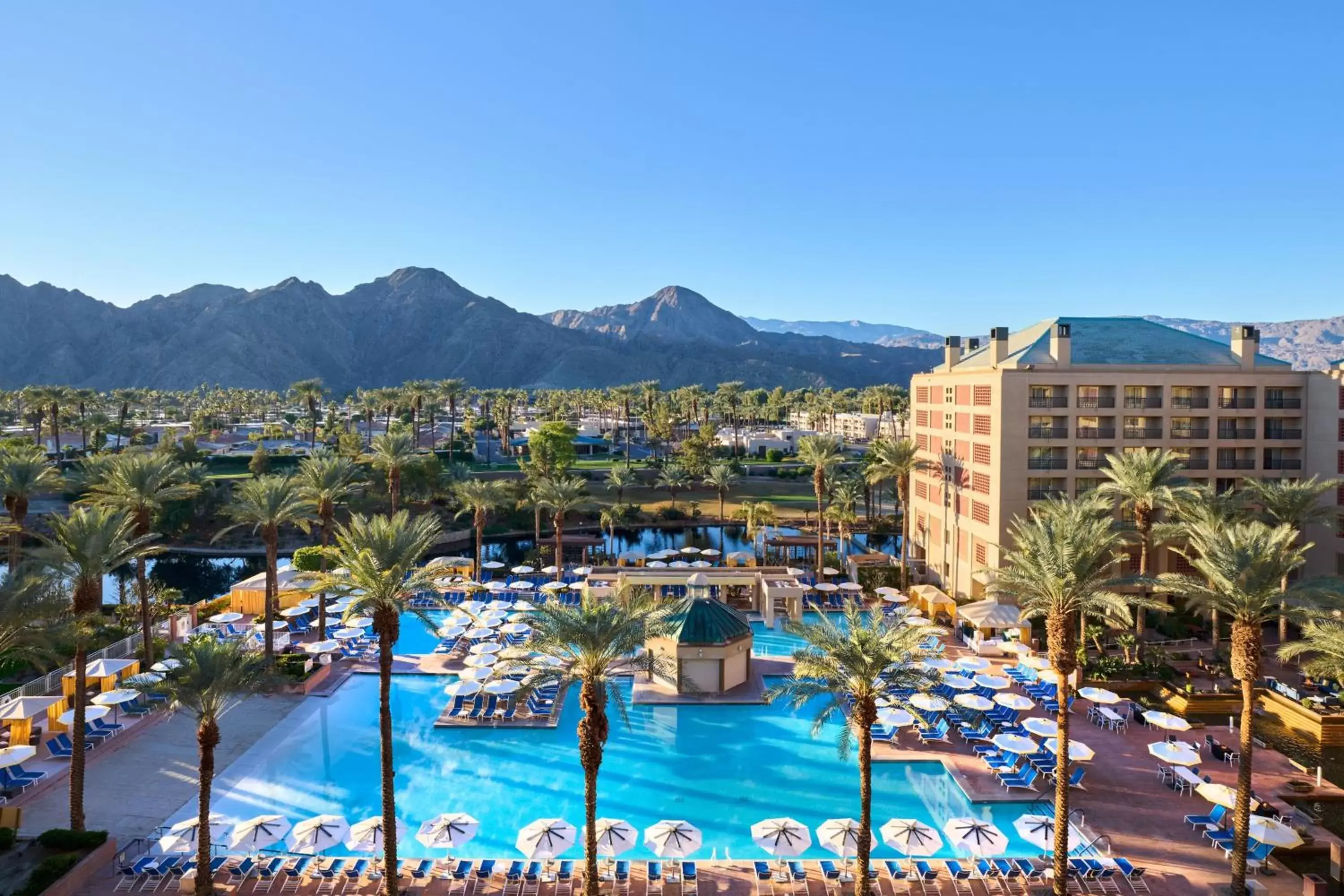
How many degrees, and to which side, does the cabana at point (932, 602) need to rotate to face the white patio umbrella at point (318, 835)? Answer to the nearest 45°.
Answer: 0° — it already faces it

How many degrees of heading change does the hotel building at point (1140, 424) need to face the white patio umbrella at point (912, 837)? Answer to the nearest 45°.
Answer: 0° — it already faces it

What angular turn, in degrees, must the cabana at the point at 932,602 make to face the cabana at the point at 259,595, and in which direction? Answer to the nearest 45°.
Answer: approximately 45° to its right

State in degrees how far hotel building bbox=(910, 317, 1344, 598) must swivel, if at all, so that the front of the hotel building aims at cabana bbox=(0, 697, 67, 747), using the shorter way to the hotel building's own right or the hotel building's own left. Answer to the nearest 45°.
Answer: approximately 45° to the hotel building's own right

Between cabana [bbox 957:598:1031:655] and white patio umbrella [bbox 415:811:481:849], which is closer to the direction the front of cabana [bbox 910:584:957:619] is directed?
the white patio umbrella

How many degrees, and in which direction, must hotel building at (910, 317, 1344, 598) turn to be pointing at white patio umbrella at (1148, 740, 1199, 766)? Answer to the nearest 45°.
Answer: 0° — it already faces it

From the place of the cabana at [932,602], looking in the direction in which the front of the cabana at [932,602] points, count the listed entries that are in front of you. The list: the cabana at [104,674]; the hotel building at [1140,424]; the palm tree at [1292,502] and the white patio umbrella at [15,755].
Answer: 2

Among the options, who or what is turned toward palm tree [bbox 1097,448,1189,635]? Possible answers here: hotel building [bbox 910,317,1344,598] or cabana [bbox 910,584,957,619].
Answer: the hotel building

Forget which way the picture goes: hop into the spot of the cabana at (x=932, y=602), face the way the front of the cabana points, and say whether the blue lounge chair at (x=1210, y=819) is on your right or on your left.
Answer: on your left

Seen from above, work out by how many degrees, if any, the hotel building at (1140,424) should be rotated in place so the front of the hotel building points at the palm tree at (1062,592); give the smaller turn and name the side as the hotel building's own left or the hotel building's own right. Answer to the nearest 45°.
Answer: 0° — it already faces it

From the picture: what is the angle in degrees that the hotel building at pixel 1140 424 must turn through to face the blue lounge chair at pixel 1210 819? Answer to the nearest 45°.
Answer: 0° — it already faces it

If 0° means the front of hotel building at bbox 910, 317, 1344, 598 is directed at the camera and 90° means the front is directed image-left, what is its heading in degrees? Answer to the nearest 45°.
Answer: approximately 0°
